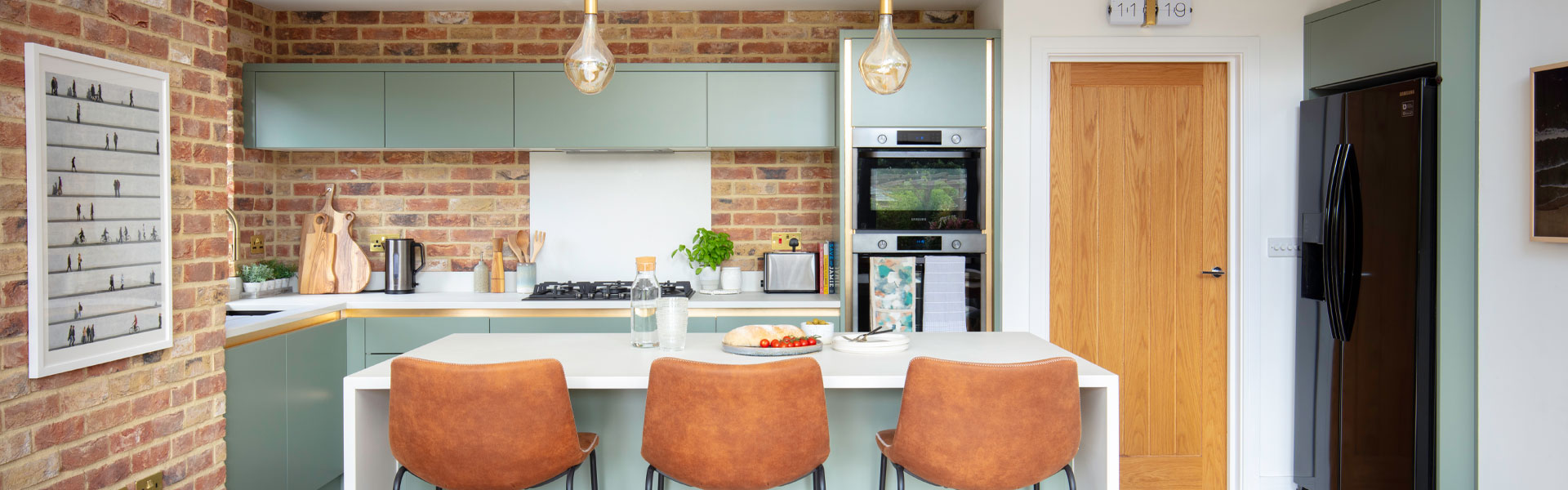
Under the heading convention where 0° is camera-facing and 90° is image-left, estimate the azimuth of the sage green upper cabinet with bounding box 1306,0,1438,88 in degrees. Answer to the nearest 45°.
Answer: approximately 45°

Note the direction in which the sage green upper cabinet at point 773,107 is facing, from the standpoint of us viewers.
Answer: facing the viewer

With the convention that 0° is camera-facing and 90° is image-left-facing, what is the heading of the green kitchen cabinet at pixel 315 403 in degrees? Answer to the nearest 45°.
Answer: approximately 315°

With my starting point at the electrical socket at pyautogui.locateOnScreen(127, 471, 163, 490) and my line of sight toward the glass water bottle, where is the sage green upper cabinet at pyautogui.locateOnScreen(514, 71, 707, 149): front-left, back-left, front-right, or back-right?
front-left

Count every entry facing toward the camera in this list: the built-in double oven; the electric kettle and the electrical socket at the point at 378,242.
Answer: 2

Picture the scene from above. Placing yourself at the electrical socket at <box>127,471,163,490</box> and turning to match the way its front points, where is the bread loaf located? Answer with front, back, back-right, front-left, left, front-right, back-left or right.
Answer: front

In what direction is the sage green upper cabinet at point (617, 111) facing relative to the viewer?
toward the camera

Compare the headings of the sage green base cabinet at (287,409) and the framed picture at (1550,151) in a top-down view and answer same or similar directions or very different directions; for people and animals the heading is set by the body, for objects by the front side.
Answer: very different directions

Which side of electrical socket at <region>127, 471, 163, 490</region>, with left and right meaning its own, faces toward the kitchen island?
front

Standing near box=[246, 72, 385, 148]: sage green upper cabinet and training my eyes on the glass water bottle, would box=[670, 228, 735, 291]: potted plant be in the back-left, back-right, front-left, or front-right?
front-left

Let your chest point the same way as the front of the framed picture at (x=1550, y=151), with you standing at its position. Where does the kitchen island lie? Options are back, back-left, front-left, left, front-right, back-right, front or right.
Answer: front

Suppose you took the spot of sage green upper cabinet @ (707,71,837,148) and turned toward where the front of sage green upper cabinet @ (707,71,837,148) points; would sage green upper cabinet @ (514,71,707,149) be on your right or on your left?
on your right

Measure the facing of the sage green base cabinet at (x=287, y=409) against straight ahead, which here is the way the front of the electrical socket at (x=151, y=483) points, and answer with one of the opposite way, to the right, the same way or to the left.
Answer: the same way

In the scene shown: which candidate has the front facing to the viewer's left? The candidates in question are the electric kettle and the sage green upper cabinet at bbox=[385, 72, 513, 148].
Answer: the electric kettle

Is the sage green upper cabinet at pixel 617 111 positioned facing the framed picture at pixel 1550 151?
no

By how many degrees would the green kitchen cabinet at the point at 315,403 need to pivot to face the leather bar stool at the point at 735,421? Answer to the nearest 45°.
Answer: approximately 45° to its right

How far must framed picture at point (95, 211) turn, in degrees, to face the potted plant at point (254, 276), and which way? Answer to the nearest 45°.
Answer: approximately 135° to its left

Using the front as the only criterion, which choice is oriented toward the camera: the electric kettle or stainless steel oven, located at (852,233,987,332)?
the stainless steel oven

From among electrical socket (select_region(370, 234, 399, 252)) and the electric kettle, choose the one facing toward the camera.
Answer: the electrical socket

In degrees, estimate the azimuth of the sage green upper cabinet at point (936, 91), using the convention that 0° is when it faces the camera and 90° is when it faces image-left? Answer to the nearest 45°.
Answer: approximately 0°

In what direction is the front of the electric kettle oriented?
to the viewer's left
